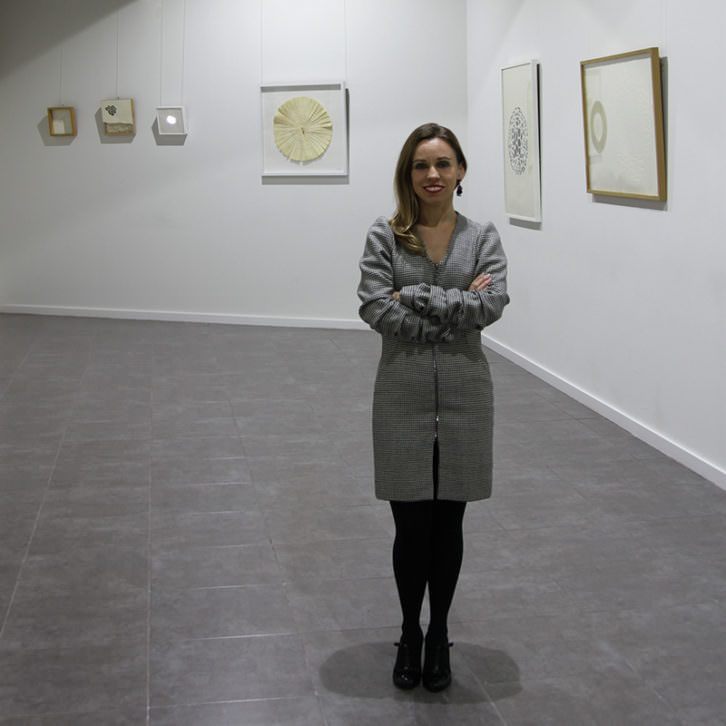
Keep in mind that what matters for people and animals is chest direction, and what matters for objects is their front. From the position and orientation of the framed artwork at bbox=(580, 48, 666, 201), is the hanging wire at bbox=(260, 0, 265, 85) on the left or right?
on its right

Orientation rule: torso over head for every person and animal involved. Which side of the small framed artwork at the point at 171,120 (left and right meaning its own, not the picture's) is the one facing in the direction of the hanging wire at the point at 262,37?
left

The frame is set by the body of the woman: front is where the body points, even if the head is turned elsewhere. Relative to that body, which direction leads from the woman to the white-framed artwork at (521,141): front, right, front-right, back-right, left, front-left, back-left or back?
back

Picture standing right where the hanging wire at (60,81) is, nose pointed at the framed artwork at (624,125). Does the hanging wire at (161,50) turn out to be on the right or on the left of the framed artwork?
left

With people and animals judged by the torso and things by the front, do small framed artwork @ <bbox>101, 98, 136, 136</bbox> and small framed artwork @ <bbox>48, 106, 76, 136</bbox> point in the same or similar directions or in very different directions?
same or similar directions

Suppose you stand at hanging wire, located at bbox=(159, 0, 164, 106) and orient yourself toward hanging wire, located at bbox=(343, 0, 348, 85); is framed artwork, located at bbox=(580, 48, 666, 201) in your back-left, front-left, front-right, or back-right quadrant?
front-right

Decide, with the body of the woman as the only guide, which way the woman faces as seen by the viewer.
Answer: toward the camera

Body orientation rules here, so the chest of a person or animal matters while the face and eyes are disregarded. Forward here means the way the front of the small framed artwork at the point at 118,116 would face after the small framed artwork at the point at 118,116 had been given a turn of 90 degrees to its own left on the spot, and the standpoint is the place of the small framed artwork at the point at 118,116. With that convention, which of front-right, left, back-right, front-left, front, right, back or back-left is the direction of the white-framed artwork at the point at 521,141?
front-right

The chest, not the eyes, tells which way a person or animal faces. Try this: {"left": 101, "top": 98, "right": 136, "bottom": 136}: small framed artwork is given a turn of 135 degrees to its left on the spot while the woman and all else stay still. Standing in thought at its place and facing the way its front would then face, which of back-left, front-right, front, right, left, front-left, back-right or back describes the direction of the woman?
back-right

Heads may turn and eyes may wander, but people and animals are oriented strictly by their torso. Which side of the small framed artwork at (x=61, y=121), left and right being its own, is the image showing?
front

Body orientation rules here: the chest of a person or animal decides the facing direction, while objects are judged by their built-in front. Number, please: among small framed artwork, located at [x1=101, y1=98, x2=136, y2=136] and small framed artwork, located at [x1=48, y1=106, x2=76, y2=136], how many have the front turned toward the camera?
2

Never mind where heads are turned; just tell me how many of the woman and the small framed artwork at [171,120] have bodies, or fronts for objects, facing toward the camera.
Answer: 2

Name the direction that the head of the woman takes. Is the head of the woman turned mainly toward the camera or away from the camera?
toward the camera

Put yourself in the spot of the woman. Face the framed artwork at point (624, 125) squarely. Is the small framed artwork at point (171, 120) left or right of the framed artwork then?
left

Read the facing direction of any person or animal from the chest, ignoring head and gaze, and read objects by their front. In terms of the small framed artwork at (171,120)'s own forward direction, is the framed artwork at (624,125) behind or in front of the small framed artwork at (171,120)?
in front

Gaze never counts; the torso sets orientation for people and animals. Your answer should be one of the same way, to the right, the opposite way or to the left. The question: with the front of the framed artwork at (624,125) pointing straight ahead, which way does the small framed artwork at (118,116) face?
to the left

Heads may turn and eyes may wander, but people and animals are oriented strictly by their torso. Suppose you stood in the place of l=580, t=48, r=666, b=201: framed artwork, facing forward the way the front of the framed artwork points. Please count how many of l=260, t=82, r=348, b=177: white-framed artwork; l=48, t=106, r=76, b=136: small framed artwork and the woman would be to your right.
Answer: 2

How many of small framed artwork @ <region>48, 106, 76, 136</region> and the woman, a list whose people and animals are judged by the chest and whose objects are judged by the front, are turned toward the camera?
2

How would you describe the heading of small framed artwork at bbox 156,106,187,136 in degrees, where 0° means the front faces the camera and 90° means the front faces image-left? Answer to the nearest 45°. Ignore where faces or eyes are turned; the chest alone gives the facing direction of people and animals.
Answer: approximately 0°

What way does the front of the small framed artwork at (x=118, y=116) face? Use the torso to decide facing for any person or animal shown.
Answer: toward the camera

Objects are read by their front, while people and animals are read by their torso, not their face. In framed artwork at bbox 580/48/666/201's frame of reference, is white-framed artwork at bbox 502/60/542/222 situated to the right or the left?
on its right
